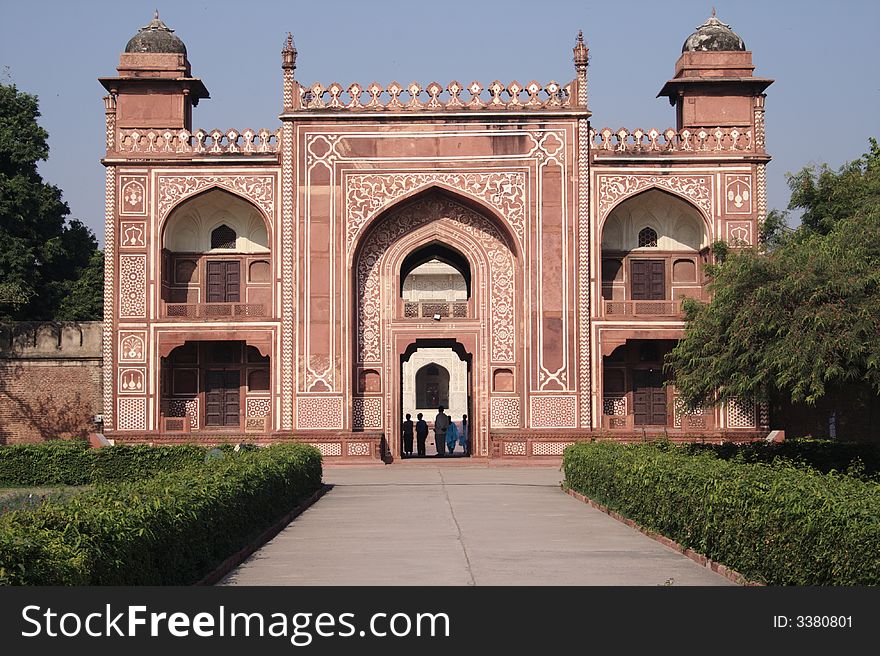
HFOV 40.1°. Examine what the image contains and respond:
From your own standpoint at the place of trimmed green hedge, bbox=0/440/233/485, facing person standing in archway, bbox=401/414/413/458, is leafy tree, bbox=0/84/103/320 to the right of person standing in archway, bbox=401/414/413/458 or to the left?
left

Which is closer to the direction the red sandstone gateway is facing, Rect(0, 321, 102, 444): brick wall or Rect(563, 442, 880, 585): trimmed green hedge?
the trimmed green hedge

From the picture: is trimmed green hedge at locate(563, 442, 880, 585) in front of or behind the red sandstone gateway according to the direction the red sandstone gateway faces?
in front

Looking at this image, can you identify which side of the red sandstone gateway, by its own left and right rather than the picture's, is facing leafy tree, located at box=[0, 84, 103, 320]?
right

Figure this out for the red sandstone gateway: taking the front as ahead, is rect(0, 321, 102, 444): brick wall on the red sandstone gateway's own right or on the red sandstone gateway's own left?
on the red sandstone gateway's own right

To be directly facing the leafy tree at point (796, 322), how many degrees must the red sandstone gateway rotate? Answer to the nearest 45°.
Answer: approximately 45° to its left

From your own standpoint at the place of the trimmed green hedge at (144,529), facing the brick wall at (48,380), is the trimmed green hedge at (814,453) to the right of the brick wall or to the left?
right

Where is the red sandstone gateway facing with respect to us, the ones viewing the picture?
facing the viewer

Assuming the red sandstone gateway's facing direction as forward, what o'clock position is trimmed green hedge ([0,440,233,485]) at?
The trimmed green hedge is roughly at 2 o'clock from the red sandstone gateway.

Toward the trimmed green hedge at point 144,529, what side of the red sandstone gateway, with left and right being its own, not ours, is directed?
front
